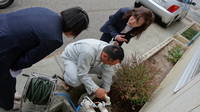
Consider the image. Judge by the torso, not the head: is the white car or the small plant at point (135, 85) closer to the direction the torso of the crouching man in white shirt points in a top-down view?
the small plant

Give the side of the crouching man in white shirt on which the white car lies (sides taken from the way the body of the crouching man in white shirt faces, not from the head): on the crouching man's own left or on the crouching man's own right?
on the crouching man's own left

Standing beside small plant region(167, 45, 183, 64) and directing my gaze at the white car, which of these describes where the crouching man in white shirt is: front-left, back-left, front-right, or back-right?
back-left

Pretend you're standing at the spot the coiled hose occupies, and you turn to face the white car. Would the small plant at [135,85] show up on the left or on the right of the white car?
right

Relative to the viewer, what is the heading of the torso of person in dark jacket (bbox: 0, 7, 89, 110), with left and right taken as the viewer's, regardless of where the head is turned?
facing to the right of the viewer

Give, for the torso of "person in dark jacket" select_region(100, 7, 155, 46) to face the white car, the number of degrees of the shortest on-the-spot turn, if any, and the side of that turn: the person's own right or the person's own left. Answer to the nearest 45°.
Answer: approximately 90° to the person's own left

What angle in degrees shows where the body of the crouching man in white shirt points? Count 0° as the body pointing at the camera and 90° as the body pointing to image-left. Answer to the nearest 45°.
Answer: approximately 315°

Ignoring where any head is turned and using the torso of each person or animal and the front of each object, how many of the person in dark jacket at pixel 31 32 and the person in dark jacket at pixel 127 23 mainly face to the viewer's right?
1

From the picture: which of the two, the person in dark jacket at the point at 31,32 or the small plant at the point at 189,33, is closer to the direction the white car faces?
the small plant

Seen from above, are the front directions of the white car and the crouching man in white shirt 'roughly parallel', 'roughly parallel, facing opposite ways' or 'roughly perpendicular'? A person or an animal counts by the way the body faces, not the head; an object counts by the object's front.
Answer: roughly perpendicular

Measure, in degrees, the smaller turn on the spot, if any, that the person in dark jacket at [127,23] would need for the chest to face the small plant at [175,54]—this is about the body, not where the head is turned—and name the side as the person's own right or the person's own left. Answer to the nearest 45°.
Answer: approximately 45° to the person's own left

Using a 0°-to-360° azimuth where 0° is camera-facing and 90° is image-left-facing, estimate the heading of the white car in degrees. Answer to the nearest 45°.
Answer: approximately 225°

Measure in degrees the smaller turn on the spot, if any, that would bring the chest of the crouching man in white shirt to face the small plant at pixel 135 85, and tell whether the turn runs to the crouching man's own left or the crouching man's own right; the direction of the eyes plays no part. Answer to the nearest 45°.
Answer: approximately 45° to the crouching man's own left

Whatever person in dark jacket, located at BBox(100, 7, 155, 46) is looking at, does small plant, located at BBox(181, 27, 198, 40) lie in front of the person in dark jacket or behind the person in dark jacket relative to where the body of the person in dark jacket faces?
behind

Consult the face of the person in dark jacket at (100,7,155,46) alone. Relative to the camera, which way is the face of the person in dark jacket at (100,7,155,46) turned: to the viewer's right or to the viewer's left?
to the viewer's left
